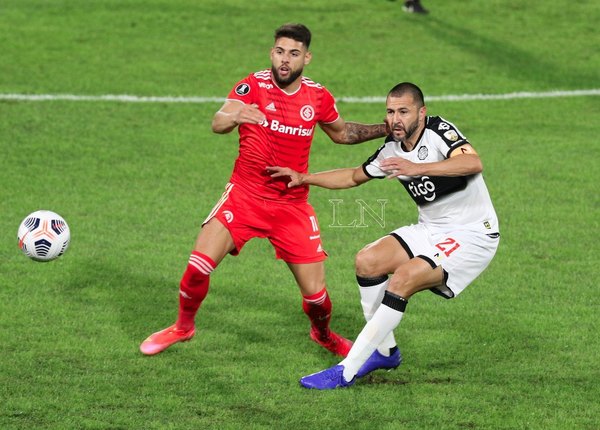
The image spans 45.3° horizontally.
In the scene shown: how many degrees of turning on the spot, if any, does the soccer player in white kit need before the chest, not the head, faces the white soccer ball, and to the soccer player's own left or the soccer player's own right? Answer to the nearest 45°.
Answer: approximately 45° to the soccer player's own right

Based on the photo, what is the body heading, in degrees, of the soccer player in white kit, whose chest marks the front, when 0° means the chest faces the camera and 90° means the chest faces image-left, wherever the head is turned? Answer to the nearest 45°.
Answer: approximately 45°

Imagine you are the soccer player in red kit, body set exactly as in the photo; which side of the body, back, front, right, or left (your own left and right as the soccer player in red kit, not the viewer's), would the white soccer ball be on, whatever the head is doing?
right

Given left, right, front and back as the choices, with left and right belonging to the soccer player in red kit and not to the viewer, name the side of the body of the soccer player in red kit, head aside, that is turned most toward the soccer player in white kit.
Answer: left

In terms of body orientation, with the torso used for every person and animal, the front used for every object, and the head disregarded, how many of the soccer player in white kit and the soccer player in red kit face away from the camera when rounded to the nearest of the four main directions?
0

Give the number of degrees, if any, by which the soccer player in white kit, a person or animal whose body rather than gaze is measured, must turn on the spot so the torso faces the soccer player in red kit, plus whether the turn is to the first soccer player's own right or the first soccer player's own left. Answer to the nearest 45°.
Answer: approximately 45° to the first soccer player's own right

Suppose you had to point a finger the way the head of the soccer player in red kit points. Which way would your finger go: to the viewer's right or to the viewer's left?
to the viewer's left

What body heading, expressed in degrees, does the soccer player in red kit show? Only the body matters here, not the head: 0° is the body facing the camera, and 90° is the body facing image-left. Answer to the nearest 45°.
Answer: approximately 0°
